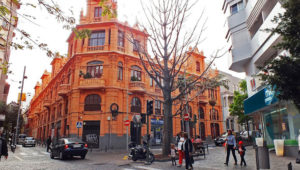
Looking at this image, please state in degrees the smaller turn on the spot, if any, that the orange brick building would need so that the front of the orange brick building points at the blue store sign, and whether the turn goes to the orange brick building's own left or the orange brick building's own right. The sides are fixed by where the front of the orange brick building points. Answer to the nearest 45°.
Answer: approximately 45° to the orange brick building's own left

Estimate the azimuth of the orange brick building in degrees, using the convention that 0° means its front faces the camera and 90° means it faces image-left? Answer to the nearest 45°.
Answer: approximately 0°

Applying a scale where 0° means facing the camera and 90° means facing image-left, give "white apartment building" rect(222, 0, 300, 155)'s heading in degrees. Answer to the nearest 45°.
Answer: approximately 45°

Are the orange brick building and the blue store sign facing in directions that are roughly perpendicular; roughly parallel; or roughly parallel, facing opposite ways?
roughly perpendicular

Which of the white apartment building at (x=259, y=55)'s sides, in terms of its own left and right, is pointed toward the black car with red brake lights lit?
front

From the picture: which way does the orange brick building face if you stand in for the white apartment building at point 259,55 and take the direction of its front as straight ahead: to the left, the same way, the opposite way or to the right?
to the left

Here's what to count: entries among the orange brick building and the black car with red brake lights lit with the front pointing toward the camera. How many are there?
1

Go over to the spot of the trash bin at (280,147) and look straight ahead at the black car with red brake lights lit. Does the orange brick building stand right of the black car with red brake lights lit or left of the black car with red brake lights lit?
right

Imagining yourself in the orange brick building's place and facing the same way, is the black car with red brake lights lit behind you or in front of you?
in front

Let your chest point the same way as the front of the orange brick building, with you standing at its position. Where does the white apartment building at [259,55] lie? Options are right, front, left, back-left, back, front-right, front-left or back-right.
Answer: front-left
